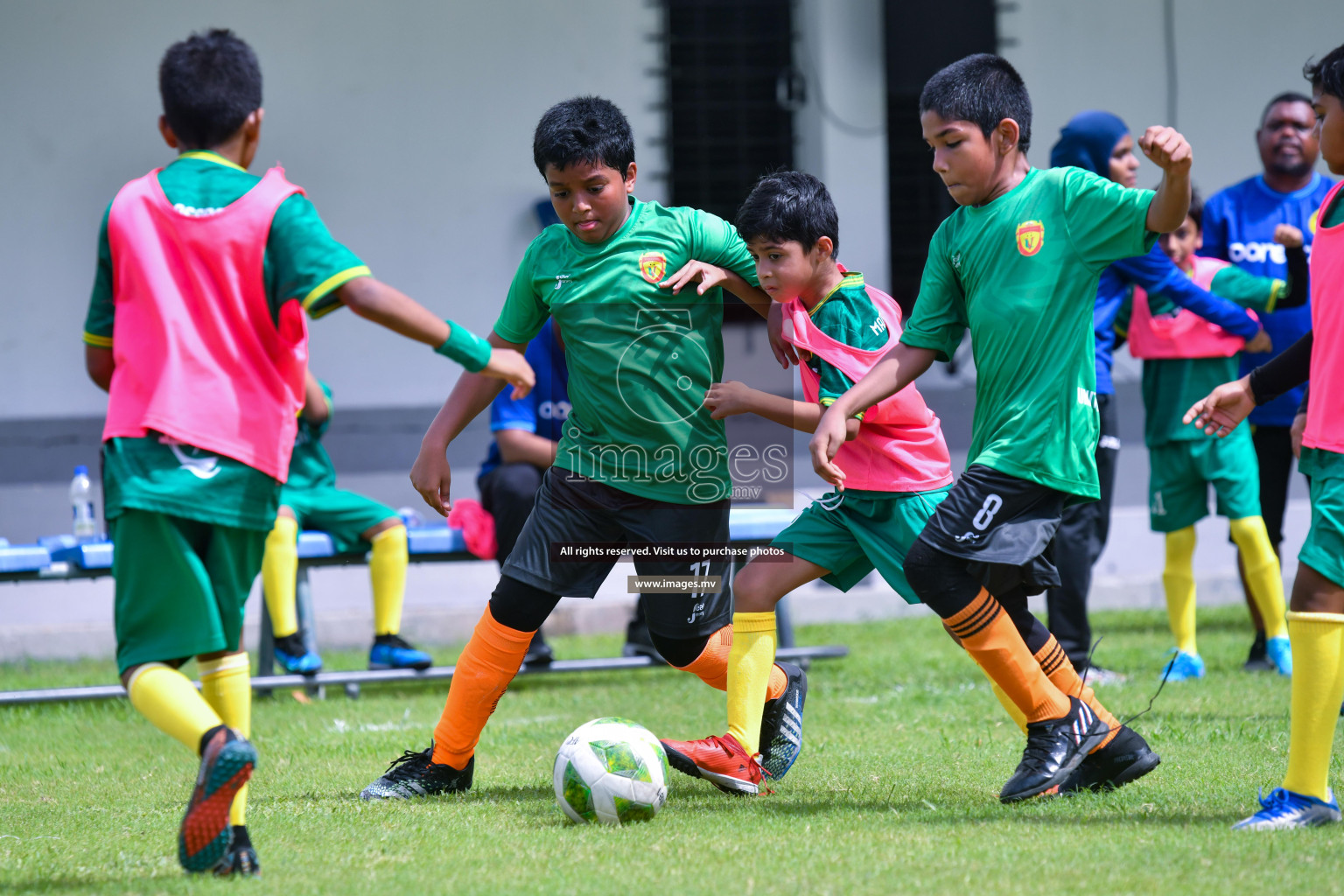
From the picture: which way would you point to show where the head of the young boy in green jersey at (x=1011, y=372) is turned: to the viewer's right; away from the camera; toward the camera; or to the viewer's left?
to the viewer's left

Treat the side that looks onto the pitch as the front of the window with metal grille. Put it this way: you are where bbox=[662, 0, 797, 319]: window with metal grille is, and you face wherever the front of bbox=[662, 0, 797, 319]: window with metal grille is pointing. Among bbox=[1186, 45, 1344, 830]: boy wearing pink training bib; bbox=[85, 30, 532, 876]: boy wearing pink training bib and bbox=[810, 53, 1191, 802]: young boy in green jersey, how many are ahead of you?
3

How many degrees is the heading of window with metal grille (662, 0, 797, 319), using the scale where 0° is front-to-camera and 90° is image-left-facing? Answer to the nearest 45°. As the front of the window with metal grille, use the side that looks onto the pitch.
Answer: approximately 0°

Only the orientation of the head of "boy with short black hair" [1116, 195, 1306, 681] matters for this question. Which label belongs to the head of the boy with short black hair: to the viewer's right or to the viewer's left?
to the viewer's left

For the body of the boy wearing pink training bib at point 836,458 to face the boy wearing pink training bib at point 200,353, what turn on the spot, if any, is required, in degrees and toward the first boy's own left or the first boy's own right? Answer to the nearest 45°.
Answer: approximately 45° to the first boy's own left

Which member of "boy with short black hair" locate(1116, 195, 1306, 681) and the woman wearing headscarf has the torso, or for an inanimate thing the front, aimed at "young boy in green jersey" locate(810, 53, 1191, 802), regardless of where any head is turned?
the boy with short black hair

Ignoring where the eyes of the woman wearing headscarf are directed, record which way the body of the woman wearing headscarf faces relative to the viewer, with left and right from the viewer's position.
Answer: facing to the right of the viewer

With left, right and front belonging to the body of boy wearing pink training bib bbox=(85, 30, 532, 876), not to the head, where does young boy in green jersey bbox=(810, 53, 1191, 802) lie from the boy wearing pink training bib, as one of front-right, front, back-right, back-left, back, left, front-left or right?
right

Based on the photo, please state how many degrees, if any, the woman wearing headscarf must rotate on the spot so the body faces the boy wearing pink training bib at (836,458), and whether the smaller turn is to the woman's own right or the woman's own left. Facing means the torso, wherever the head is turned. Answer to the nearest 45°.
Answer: approximately 90° to the woman's own right

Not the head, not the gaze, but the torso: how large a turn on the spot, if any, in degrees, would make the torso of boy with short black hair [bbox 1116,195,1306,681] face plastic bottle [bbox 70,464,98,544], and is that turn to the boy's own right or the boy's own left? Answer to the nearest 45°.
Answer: approximately 90° to the boy's own right

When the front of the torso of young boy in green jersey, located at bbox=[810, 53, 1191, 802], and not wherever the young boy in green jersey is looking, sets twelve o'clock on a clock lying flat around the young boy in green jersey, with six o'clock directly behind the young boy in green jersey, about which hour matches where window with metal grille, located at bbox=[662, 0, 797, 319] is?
The window with metal grille is roughly at 4 o'clock from the young boy in green jersey.

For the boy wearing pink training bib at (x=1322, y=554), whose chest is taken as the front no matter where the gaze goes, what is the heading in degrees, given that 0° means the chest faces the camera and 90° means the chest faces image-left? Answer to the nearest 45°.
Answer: approximately 90°

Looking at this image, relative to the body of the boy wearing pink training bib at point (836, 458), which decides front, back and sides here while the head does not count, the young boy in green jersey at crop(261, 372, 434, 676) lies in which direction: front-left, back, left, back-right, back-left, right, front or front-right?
front-right

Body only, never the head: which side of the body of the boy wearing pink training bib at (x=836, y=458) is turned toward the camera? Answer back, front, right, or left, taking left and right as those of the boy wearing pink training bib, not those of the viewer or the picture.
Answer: left

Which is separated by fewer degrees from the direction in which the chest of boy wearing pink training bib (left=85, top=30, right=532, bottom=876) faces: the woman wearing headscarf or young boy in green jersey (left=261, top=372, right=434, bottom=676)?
the young boy in green jersey
